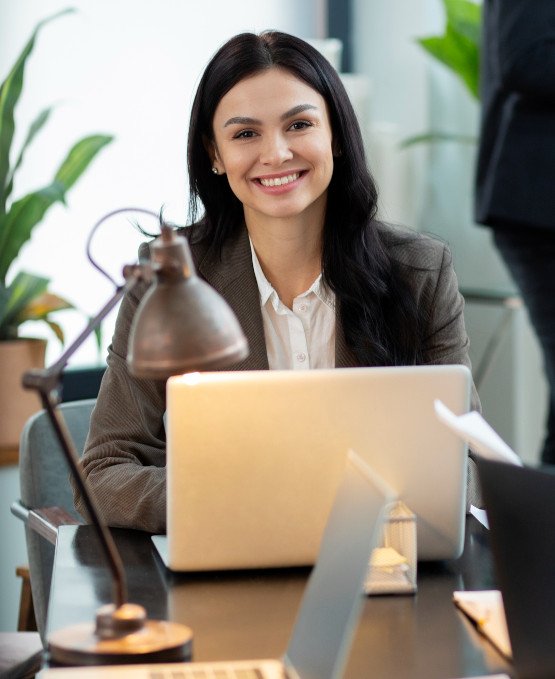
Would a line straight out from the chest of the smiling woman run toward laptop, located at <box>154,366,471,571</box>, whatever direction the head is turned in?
yes

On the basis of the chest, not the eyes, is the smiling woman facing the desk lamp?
yes

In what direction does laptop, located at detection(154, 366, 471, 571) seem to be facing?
away from the camera

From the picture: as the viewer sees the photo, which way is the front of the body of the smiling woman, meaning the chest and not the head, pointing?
toward the camera

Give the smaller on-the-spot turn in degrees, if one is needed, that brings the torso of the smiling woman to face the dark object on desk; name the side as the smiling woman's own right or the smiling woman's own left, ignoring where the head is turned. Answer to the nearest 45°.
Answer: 0° — they already face it

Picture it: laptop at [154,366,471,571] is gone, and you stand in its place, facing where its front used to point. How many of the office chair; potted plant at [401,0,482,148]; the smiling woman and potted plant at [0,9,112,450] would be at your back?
0

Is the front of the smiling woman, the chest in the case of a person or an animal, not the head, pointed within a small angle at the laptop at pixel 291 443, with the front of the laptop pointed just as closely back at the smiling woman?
yes

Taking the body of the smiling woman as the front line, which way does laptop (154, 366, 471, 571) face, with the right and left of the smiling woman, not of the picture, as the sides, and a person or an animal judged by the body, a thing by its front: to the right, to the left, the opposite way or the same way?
the opposite way

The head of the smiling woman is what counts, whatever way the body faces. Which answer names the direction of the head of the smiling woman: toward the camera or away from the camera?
toward the camera

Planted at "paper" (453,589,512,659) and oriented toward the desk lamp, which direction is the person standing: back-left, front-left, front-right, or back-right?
back-right

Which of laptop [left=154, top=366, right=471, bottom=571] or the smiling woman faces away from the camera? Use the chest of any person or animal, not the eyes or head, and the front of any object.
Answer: the laptop

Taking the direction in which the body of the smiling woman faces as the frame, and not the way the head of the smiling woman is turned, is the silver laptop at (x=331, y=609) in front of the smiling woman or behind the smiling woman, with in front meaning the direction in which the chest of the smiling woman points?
in front

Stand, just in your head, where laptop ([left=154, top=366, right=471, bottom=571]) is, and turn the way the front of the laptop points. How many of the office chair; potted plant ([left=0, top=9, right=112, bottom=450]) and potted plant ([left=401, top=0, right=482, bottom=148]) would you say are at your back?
0

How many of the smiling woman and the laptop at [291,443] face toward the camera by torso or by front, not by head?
1

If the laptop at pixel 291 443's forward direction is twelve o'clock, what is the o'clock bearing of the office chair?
The office chair is roughly at 11 o'clock from the laptop.
